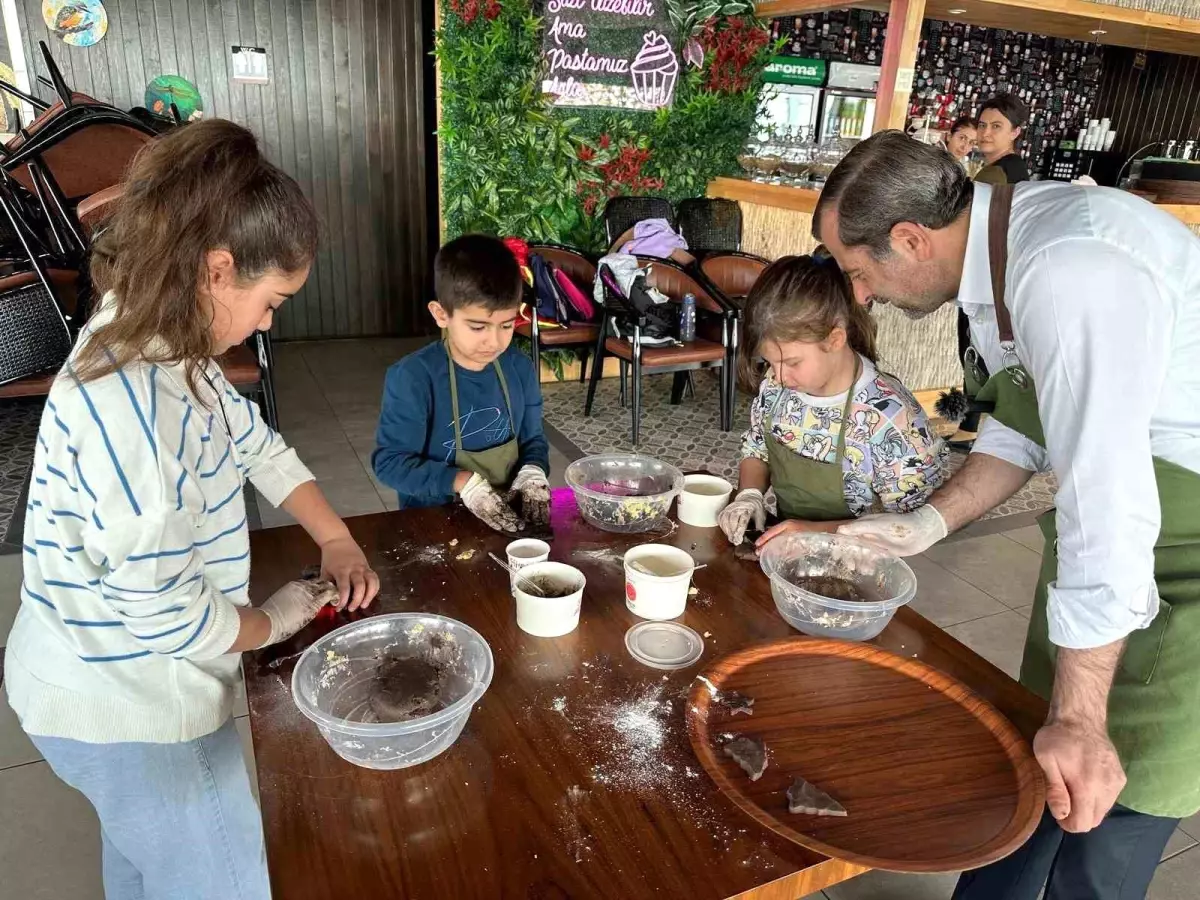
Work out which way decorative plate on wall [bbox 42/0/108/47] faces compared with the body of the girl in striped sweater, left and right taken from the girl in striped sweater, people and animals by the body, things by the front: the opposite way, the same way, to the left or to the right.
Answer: to the right

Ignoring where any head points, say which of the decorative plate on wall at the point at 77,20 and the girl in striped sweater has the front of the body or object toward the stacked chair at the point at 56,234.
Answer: the decorative plate on wall

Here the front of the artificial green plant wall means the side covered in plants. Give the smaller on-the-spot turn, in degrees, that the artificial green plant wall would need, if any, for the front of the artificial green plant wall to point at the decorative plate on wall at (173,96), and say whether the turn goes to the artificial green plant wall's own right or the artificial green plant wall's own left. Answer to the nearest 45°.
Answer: approximately 90° to the artificial green plant wall's own right

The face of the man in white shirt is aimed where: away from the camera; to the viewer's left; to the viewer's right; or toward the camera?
to the viewer's left

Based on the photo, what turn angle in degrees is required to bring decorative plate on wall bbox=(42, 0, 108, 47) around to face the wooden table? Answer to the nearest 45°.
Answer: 0° — it already faces it

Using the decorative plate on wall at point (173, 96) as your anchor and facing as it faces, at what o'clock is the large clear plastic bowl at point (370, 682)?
The large clear plastic bowl is roughly at 12 o'clock from the decorative plate on wall.

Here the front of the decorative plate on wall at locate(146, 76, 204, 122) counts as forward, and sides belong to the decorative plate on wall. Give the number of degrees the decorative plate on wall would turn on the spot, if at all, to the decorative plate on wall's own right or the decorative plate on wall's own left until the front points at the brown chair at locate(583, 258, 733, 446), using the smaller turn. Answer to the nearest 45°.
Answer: approximately 45° to the decorative plate on wall's own left

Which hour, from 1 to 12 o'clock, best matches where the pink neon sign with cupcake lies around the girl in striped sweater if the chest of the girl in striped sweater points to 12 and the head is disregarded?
The pink neon sign with cupcake is roughly at 10 o'clock from the girl in striped sweater.

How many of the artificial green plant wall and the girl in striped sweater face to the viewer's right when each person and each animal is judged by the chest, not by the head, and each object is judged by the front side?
1

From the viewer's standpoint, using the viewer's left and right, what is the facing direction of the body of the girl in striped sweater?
facing to the right of the viewer

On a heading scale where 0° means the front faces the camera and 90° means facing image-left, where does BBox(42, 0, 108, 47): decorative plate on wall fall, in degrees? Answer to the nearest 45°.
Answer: approximately 0°

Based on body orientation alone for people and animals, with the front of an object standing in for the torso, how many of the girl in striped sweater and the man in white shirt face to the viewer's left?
1
